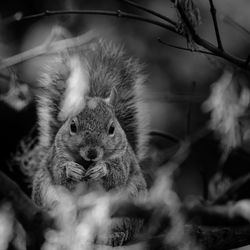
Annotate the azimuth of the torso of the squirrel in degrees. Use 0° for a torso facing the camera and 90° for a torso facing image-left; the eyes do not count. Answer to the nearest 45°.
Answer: approximately 0°
